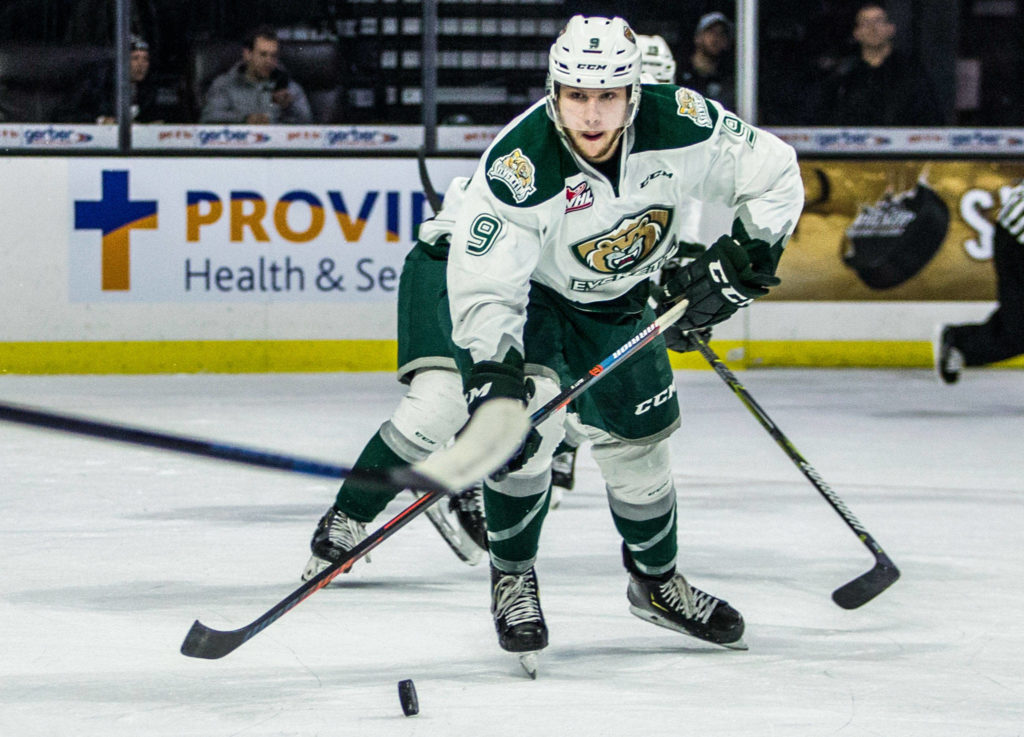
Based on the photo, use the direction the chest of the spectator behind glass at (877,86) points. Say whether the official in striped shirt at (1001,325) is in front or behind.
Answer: in front

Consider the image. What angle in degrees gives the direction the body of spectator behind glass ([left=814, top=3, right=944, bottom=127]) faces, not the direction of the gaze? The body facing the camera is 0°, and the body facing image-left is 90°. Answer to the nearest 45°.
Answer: approximately 0°

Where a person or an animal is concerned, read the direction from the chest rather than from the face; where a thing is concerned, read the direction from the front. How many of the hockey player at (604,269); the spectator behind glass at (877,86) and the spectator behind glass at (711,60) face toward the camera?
3

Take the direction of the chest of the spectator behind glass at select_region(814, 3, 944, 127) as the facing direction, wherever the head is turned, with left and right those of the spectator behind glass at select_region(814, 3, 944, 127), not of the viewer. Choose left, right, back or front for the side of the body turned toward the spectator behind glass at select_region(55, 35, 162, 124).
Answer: right

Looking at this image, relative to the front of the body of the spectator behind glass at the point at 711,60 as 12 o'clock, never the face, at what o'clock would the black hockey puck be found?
The black hockey puck is roughly at 12 o'clock from the spectator behind glass.

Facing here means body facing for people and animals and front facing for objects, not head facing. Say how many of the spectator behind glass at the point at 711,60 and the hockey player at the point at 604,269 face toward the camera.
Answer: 2

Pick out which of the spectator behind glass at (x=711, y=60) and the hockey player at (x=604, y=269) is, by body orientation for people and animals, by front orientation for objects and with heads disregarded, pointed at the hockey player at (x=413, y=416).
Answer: the spectator behind glass
